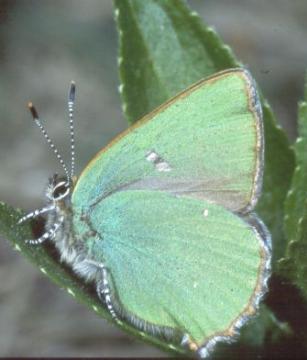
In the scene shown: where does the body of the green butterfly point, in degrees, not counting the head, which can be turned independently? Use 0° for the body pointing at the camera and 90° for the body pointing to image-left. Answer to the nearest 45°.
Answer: approximately 90°

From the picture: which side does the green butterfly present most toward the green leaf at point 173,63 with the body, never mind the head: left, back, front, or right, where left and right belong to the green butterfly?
right

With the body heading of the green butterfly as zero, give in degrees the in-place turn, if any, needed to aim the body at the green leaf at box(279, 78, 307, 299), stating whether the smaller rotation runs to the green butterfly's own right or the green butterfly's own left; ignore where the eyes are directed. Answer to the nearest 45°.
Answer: approximately 180°
